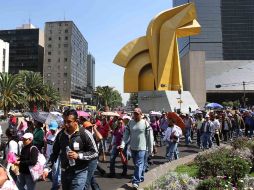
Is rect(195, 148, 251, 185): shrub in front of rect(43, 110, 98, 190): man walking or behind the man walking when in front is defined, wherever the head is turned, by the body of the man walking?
behind

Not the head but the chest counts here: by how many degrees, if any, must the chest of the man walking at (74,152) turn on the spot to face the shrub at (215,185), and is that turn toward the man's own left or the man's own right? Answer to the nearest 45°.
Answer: approximately 135° to the man's own left

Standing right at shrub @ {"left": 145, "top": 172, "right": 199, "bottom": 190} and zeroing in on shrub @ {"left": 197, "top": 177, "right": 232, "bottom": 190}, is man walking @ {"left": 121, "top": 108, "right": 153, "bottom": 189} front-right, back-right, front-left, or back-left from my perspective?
back-left

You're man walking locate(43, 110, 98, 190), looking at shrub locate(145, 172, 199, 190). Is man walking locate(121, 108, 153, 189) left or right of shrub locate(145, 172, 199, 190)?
left

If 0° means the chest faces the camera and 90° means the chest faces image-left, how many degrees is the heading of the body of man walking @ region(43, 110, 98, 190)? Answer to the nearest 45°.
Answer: approximately 45°
